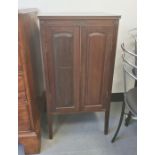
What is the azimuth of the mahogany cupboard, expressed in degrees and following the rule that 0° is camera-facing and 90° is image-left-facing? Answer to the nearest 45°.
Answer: approximately 0°
